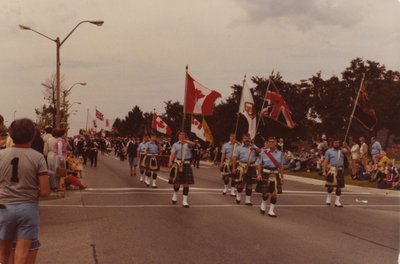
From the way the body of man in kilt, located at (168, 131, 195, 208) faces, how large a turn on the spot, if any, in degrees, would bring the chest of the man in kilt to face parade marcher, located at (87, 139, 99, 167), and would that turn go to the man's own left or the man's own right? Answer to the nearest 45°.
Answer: approximately 180°

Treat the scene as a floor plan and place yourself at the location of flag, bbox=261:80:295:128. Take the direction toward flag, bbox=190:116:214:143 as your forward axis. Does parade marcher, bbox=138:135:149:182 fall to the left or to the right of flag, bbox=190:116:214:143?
left

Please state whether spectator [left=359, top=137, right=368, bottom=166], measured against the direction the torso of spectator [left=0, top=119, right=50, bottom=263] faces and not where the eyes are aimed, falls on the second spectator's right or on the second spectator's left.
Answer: on the second spectator's right

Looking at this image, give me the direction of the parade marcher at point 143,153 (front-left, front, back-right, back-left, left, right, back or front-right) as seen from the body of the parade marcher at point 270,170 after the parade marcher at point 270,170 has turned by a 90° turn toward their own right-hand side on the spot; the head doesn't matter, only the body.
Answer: front-right

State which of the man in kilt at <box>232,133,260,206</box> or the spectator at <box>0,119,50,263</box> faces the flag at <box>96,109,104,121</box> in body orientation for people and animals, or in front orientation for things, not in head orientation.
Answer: the spectator

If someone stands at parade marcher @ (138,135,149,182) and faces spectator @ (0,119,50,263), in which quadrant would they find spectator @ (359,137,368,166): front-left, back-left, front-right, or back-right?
back-left

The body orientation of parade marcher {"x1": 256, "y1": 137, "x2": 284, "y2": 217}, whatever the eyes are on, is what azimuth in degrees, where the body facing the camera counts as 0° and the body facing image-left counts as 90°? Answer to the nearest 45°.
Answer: approximately 0°

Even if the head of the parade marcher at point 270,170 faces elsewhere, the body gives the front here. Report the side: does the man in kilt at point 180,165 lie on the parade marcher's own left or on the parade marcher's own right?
on the parade marcher's own right

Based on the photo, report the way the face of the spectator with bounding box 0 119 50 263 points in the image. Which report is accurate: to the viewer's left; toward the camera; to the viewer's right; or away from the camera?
away from the camera

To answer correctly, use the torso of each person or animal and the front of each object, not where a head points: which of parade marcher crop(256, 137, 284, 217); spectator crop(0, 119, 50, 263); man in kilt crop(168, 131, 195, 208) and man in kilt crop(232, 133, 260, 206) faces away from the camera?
the spectator

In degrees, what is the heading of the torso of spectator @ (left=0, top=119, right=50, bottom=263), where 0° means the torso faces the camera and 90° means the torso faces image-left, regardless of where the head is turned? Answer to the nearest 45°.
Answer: approximately 180°

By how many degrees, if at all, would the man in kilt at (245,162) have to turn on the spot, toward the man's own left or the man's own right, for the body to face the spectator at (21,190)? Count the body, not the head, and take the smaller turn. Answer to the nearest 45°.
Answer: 0° — they already face them

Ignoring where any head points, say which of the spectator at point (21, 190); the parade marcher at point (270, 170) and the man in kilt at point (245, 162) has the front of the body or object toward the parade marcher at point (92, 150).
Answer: the spectator

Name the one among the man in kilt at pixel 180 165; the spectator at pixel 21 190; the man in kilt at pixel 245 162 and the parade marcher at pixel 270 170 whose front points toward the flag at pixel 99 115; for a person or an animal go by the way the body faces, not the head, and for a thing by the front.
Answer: the spectator
